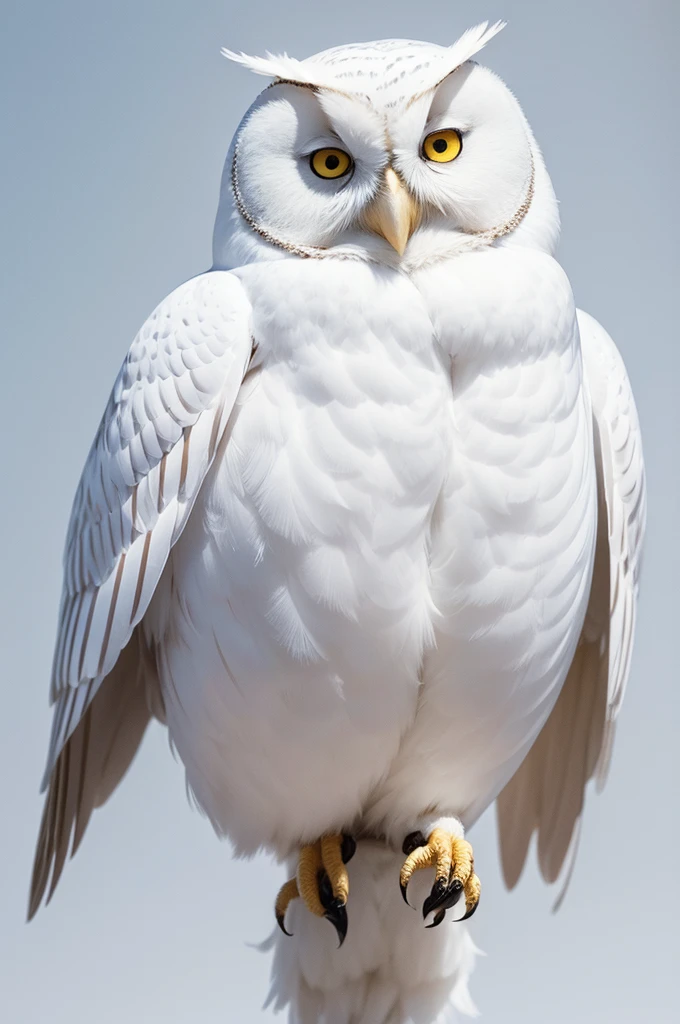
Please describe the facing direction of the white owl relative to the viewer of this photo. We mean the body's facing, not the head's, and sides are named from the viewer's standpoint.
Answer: facing the viewer
